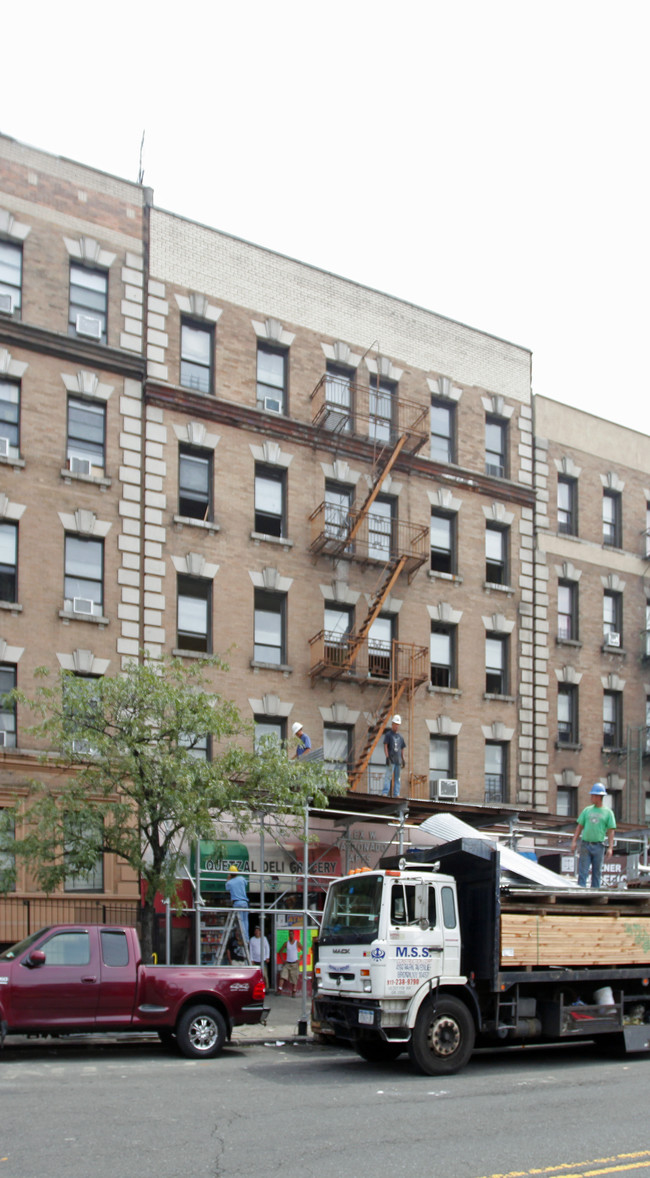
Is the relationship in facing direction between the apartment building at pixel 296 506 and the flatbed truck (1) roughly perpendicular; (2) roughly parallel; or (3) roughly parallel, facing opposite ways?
roughly perpendicular

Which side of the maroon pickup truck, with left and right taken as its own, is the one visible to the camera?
left

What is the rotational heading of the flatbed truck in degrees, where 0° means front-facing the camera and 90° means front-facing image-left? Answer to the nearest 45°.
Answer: approximately 45°

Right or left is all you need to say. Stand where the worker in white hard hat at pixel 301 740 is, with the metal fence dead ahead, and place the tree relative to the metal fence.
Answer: left

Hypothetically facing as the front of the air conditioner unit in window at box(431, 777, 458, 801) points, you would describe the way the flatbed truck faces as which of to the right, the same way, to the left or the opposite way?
to the right

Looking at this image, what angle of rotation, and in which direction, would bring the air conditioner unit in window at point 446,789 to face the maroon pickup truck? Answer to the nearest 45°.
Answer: approximately 45° to its right

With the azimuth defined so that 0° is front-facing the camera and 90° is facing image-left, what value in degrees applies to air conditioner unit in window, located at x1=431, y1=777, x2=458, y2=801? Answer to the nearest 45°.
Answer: approximately 315°

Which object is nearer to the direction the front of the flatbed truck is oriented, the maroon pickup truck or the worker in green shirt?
the maroon pickup truck

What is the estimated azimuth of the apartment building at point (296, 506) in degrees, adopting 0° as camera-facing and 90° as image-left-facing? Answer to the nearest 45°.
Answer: approximately 315°
